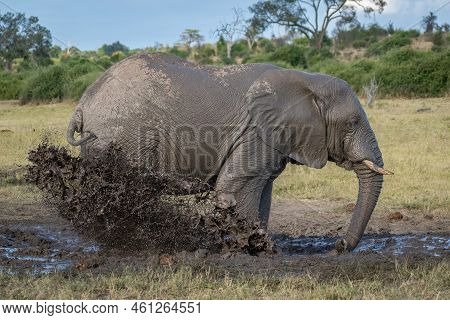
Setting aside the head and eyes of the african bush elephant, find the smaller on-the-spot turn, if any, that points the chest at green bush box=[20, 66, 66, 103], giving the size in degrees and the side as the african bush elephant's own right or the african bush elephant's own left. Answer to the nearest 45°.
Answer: approximately 90° to the african bush elephant's own left

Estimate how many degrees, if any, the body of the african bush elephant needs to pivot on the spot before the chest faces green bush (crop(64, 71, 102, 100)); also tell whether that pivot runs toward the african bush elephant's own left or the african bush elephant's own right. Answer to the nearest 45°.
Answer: approximately 90° to the african bush elephant's own left

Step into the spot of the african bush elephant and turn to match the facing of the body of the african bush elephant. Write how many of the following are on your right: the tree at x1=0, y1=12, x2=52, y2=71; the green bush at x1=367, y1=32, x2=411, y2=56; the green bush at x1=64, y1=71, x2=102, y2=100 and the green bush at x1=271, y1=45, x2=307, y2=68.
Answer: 0

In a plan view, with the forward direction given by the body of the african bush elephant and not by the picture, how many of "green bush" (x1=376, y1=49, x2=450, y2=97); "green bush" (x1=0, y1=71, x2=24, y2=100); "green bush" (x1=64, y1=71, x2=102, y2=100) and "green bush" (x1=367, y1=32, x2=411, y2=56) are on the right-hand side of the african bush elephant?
0

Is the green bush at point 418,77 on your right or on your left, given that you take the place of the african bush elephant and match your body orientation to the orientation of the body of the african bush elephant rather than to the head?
on your left

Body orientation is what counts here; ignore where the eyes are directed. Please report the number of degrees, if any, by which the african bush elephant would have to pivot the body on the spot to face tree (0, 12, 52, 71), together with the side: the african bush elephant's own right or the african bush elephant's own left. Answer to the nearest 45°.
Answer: approximately 90° to the african bush elephant's own left

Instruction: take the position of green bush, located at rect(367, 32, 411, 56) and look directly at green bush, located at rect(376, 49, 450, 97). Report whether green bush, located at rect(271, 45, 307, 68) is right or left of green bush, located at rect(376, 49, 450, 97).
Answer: right

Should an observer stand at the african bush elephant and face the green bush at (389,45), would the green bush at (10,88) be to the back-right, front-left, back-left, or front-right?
front-left

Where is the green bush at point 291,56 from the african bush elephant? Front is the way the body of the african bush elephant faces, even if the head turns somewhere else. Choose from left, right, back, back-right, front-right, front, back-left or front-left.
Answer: left

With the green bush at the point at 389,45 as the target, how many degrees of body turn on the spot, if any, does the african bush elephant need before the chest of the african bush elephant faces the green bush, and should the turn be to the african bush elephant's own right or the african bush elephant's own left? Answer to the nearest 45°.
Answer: approximately 90° to the african bush elephant's own left

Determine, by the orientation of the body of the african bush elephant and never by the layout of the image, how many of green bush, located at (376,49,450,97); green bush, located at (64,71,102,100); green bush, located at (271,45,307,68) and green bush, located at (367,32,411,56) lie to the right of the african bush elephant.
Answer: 0

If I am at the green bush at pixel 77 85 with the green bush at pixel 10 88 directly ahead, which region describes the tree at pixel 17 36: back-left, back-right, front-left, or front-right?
front-right

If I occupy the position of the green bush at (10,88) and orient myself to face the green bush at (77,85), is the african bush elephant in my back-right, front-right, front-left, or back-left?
front-right

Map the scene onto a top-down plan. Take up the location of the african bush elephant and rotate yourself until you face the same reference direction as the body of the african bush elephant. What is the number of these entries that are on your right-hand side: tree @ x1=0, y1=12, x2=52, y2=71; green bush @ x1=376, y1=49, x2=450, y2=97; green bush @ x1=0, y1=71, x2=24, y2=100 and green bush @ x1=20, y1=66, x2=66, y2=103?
0

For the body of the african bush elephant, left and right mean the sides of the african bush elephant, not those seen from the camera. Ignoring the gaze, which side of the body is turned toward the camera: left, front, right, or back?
right

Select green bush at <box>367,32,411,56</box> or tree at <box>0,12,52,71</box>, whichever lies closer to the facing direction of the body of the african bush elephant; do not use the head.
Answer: the green bush

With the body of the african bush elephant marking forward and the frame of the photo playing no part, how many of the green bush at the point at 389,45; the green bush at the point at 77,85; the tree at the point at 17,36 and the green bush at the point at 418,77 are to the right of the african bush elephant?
0
